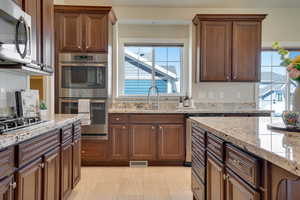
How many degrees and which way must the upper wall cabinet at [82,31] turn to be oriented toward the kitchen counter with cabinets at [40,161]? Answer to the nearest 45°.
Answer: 0° — it already faces it

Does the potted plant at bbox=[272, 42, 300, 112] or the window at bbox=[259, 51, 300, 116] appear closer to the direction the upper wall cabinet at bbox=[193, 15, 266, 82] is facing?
the potted plant

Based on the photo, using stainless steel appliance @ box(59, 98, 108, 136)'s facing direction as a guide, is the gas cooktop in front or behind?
in front

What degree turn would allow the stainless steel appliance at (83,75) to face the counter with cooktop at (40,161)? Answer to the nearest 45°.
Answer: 0° — it already faces it

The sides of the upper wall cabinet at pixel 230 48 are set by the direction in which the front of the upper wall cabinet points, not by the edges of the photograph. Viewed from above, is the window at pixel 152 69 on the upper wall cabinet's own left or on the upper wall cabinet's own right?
on the upper wall cabinet's own right

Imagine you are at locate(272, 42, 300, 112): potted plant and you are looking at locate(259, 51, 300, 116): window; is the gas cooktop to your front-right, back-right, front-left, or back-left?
back-left

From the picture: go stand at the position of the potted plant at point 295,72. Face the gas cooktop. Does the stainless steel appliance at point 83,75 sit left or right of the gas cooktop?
right

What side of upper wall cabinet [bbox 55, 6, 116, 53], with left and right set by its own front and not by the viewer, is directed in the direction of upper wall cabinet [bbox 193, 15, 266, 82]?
left

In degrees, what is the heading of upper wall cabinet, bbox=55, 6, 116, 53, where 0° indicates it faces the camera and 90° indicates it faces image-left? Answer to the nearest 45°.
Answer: approximately 0°

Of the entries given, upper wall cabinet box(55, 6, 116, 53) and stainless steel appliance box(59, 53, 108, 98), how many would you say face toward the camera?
2

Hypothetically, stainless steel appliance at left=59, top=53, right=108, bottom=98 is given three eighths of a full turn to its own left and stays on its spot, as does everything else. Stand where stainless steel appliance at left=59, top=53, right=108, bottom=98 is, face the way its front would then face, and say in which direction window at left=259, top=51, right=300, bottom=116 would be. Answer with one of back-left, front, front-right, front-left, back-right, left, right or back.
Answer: front-right

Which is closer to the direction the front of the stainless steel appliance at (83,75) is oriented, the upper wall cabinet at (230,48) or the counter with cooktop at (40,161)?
the counter with cooktop

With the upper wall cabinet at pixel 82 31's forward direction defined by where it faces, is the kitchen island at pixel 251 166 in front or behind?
in front
